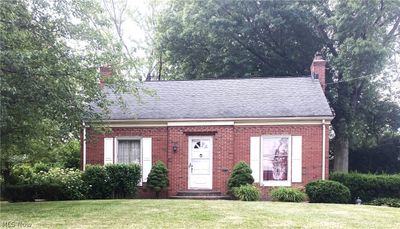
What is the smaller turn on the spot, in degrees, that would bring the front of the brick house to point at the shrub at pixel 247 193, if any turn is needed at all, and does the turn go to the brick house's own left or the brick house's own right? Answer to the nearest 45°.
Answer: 0° — it already faces it

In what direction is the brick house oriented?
toward the camera

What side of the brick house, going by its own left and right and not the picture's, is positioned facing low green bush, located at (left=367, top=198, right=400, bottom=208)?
left

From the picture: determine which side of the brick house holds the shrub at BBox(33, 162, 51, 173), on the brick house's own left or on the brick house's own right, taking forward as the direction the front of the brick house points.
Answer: on the brick house's own right

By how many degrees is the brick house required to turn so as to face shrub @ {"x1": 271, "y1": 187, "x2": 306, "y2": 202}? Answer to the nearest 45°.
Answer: approximately 45° to its left

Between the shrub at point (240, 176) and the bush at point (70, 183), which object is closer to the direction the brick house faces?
the shrub

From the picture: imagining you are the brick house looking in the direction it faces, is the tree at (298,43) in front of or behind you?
behind

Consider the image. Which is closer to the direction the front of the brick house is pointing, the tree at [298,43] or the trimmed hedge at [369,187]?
the trimmed hedge

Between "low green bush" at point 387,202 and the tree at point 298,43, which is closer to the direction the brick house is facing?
the low green bush

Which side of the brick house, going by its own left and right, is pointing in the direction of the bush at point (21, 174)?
right
